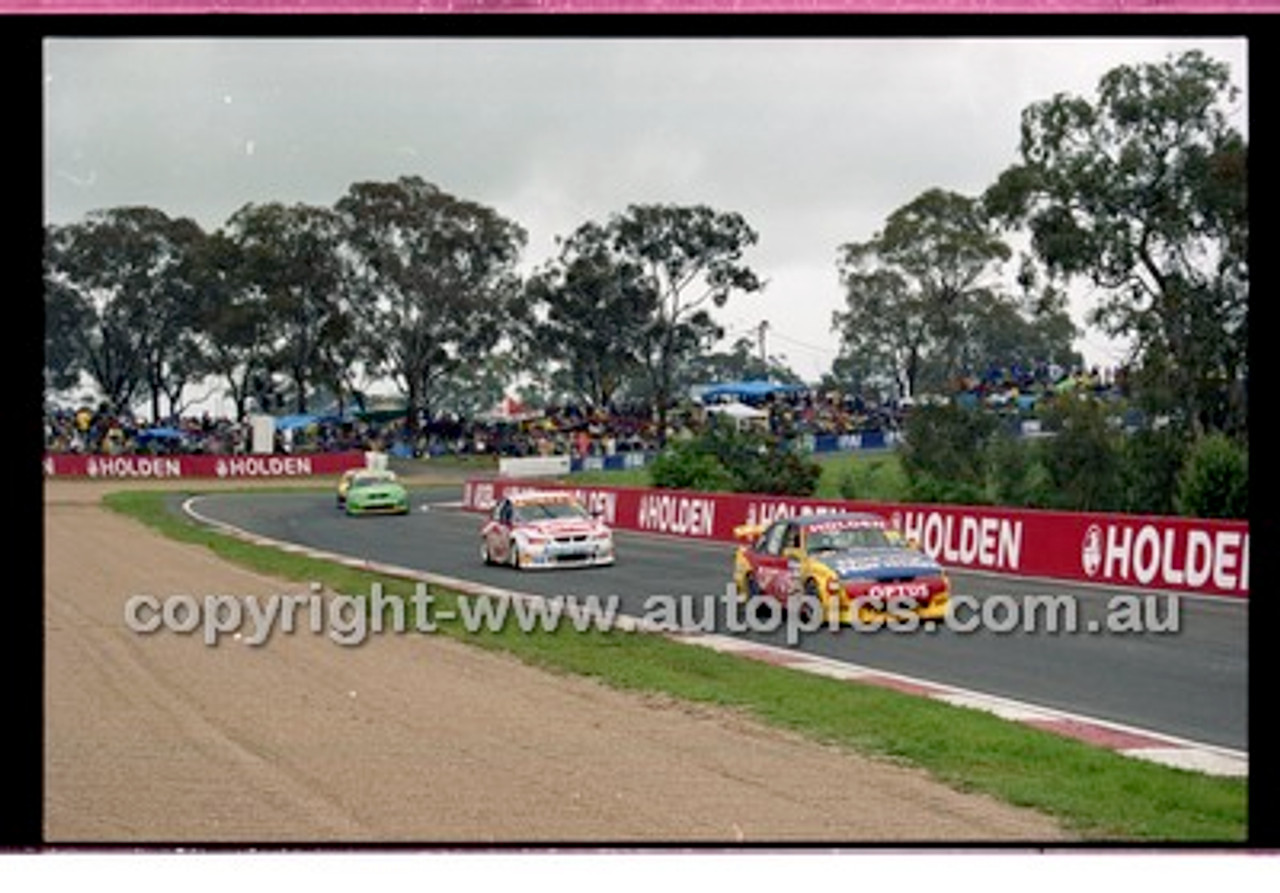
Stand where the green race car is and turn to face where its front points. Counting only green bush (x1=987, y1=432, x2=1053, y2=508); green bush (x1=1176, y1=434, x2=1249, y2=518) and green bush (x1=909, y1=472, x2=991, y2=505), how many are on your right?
0

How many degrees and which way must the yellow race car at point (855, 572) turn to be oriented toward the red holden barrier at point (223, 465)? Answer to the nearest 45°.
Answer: approximately 180°

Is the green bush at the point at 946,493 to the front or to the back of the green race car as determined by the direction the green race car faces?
to the front

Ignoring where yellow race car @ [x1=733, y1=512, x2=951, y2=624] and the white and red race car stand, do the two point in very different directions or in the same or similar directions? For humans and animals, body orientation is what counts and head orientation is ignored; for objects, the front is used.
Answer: same or similar directions

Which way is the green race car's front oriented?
toward the camera

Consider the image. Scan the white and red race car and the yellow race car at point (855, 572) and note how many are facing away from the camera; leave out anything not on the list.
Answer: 0

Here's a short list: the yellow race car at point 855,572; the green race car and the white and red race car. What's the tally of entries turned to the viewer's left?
0

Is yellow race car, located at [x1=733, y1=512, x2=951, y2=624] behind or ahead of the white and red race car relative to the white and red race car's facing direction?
ahead

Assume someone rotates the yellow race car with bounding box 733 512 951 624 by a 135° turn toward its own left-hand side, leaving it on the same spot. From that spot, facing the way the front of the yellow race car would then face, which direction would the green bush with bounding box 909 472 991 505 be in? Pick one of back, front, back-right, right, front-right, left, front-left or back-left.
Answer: front

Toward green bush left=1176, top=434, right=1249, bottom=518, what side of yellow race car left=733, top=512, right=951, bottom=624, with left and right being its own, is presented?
left

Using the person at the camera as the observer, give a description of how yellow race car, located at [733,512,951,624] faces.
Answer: facing the viewer and to the right of the viewer

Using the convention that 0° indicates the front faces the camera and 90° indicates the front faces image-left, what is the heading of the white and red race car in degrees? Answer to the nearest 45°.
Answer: approximately 315°

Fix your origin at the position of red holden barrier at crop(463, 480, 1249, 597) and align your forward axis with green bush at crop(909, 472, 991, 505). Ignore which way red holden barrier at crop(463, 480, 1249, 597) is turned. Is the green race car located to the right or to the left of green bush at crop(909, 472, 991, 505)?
left

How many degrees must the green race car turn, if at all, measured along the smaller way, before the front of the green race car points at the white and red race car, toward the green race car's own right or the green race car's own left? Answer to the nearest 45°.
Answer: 0° — it already faces it

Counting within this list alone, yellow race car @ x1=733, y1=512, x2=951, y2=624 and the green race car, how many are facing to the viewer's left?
0
